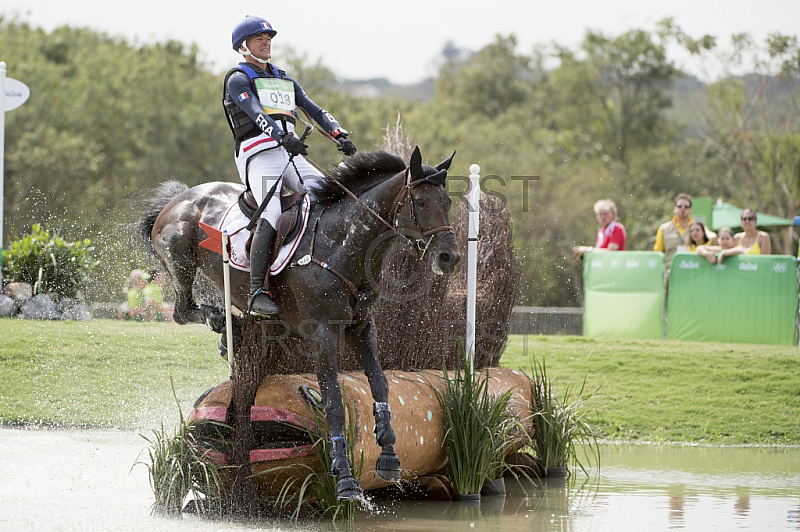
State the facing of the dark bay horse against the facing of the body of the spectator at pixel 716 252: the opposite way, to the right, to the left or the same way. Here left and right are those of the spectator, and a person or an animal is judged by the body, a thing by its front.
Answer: to the left

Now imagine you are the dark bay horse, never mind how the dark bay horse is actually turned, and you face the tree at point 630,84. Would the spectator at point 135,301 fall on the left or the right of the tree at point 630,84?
left

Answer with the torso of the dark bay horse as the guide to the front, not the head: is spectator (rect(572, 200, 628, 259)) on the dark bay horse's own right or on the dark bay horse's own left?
on the dark bay horse's own left

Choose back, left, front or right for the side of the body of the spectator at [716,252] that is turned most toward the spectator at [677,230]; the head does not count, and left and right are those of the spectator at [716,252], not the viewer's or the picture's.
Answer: right

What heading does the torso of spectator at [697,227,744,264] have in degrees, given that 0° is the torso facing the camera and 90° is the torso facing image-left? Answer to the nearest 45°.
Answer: approximately 45°
